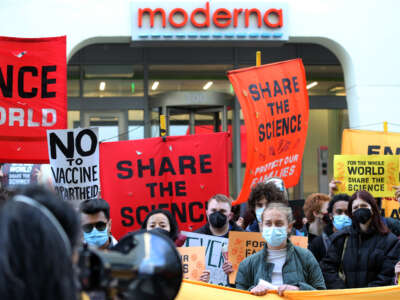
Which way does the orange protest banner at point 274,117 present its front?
toward the camera

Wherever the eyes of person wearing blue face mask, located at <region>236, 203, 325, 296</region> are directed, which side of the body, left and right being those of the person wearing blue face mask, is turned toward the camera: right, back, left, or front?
front

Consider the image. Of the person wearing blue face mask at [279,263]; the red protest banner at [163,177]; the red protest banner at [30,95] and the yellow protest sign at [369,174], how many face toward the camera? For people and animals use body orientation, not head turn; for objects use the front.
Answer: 4

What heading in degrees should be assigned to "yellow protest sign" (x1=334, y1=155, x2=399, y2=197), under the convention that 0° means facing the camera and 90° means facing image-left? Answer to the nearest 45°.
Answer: approximately 0°

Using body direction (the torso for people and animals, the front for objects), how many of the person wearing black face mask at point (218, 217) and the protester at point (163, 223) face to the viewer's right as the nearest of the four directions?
0

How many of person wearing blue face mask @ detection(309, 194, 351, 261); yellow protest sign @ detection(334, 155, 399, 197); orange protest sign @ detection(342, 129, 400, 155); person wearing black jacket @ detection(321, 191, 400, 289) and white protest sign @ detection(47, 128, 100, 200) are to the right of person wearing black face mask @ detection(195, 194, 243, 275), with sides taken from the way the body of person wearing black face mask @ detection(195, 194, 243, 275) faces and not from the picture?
1
